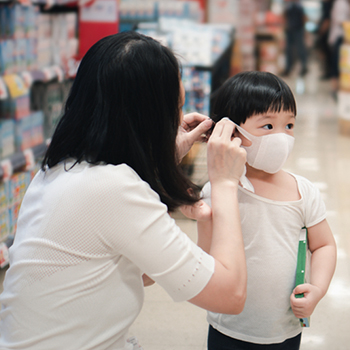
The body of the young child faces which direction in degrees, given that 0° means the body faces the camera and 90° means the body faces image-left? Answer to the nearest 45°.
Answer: approximately 315°

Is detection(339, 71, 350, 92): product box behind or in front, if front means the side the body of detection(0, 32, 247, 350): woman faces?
in front

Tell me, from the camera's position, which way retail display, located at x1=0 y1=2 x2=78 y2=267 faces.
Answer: facing the viewer and to the right of the viewer

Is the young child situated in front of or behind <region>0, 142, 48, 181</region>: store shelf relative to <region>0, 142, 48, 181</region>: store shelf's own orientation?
in front

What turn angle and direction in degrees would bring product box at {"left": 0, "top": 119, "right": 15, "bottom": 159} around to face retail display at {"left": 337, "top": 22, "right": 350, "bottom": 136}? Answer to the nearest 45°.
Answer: approximately 90° to its left

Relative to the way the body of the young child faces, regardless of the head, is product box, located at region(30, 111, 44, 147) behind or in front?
behind

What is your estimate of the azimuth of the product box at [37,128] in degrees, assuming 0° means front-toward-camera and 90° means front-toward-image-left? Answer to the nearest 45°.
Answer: approximately 315°

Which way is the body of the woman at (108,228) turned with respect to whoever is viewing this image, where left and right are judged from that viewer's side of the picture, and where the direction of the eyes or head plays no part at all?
facing away from the viewer and to the right of the viewer

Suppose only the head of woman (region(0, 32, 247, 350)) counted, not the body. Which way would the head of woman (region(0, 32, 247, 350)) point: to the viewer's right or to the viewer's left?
to the viewer's right

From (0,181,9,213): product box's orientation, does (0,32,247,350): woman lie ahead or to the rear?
ahead
